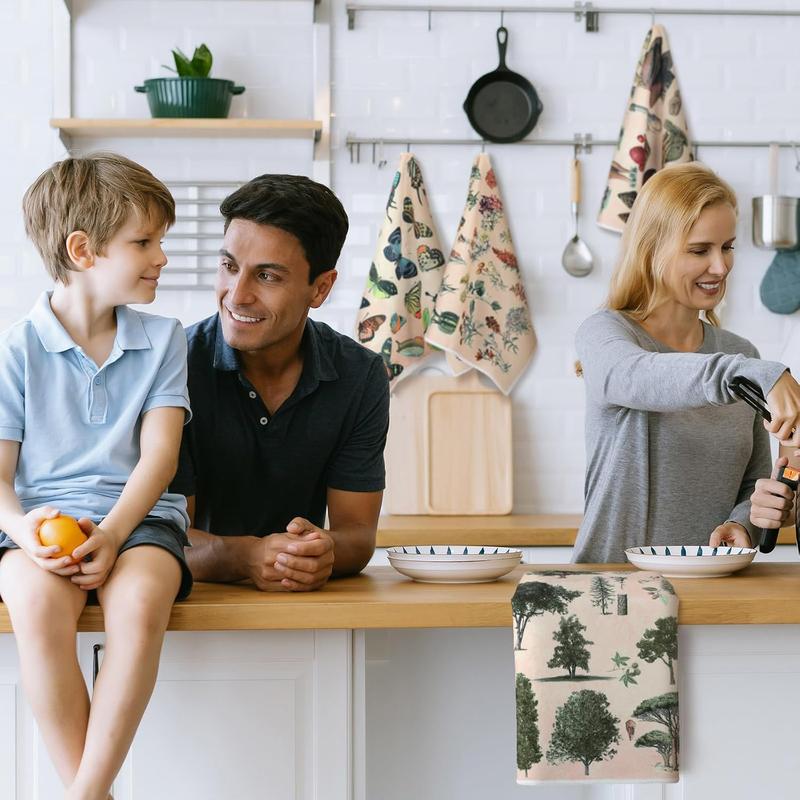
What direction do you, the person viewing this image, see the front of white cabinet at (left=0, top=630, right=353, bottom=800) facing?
facing the viewer

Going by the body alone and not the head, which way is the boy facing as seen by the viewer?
toward the camera

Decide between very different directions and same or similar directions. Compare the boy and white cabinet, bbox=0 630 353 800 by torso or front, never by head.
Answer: same or similar directions

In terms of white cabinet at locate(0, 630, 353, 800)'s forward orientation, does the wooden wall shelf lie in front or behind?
behind

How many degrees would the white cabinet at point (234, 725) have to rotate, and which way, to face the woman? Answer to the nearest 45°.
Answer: approximately 135° to its left

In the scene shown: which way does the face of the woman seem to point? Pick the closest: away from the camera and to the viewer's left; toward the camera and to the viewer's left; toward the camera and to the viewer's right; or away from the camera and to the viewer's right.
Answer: toward the camera and to the viewer's right

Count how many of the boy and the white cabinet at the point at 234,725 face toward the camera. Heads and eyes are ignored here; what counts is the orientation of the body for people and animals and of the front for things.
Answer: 2
